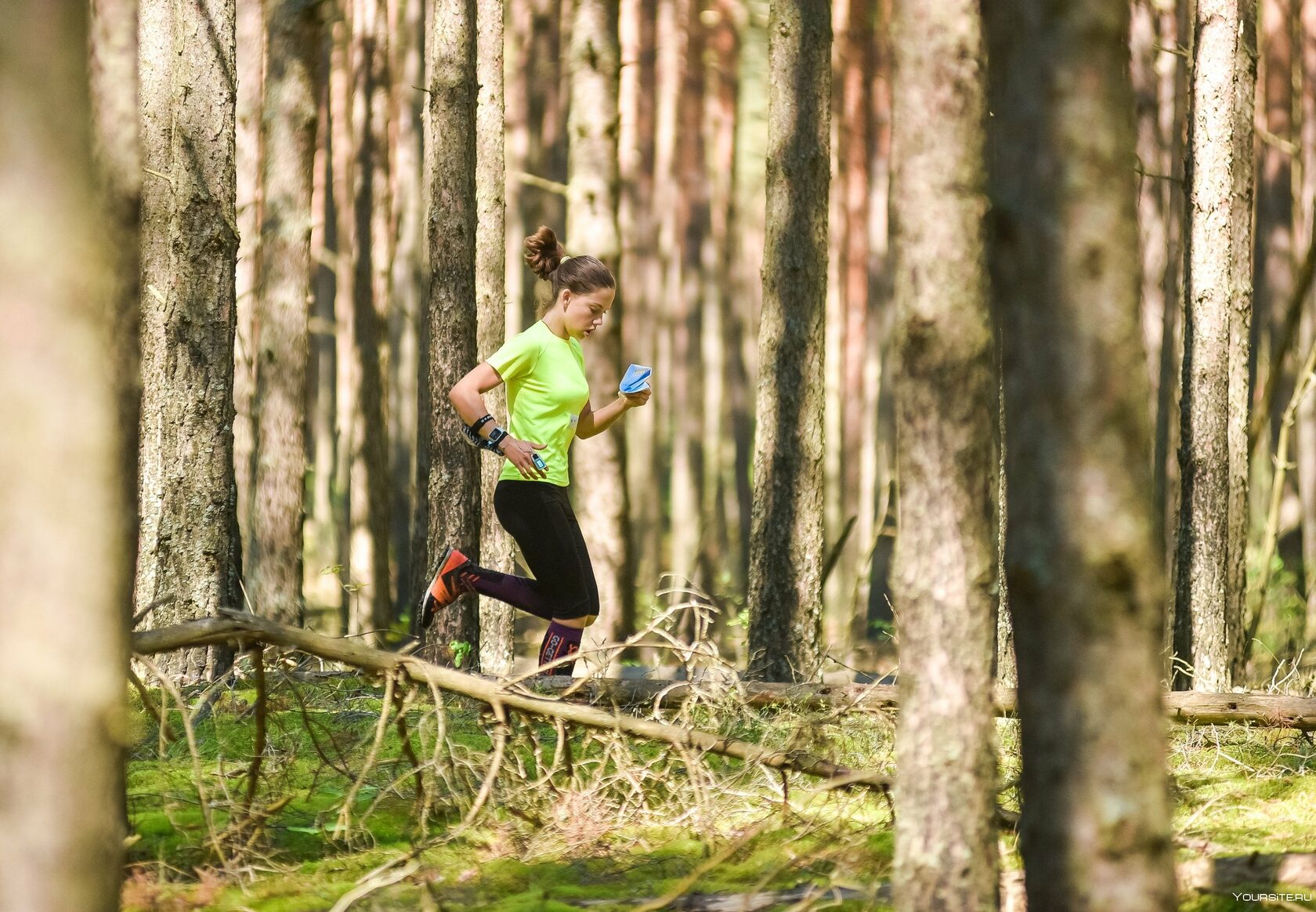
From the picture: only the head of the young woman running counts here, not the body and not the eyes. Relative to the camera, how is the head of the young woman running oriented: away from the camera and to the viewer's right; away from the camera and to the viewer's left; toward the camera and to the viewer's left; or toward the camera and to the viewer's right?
toward the camera and to the viewer's right

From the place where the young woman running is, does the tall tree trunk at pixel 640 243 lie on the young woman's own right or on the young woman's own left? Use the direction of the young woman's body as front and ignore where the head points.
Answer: on the young woman's own left

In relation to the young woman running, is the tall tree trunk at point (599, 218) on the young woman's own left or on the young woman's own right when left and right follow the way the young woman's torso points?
on the young woman's own left

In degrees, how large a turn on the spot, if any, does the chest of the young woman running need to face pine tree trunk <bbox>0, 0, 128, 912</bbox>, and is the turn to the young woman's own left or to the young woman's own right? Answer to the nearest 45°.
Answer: approximately 90° to the young woman's own right

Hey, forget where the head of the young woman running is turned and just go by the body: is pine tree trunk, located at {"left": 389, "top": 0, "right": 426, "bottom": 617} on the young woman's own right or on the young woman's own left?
on the young woman's own left

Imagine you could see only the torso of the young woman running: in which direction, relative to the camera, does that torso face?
to the viewer's right

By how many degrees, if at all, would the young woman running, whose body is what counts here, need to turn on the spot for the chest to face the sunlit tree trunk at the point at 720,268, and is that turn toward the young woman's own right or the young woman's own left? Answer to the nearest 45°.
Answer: approximately 90° to the young woman's own left

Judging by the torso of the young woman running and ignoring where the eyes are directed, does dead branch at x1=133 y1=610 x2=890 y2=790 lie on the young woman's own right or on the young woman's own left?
on the young woman's own right

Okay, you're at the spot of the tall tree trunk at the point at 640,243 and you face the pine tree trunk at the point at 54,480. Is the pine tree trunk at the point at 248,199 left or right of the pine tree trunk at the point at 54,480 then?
right

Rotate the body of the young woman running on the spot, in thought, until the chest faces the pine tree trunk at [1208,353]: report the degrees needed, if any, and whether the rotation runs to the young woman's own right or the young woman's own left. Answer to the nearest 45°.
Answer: approximately 45° to the young woman's own left
